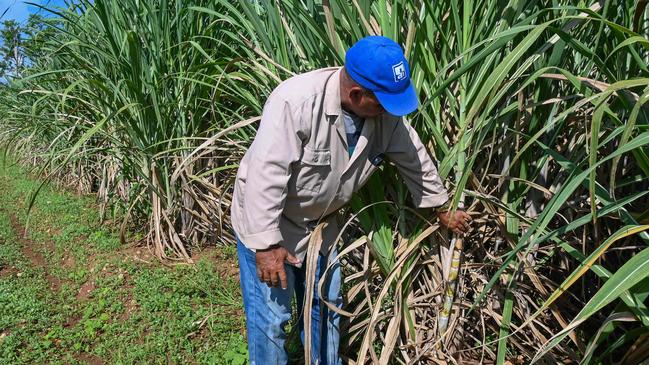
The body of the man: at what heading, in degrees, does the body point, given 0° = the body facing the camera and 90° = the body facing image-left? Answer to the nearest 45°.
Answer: approximately 315°
